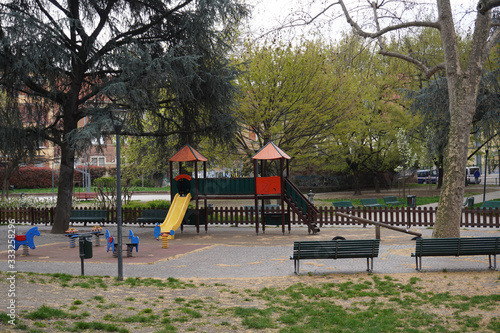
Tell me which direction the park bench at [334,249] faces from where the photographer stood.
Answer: facing away from the viewer

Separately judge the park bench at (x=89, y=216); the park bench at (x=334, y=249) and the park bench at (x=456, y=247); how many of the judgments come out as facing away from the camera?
2

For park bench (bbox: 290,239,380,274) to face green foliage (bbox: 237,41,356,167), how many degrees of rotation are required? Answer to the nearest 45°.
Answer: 0° — it already faces it

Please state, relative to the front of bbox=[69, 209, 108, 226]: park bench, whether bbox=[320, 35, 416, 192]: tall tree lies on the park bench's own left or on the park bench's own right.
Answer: on the park bench's own left

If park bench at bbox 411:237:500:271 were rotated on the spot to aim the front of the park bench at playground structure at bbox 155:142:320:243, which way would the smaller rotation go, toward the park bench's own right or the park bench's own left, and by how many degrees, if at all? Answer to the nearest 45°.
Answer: approximately 45° to the park bench's own left

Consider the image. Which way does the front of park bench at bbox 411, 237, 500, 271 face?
away from the camera

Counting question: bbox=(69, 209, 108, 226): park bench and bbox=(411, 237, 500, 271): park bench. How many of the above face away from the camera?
1
